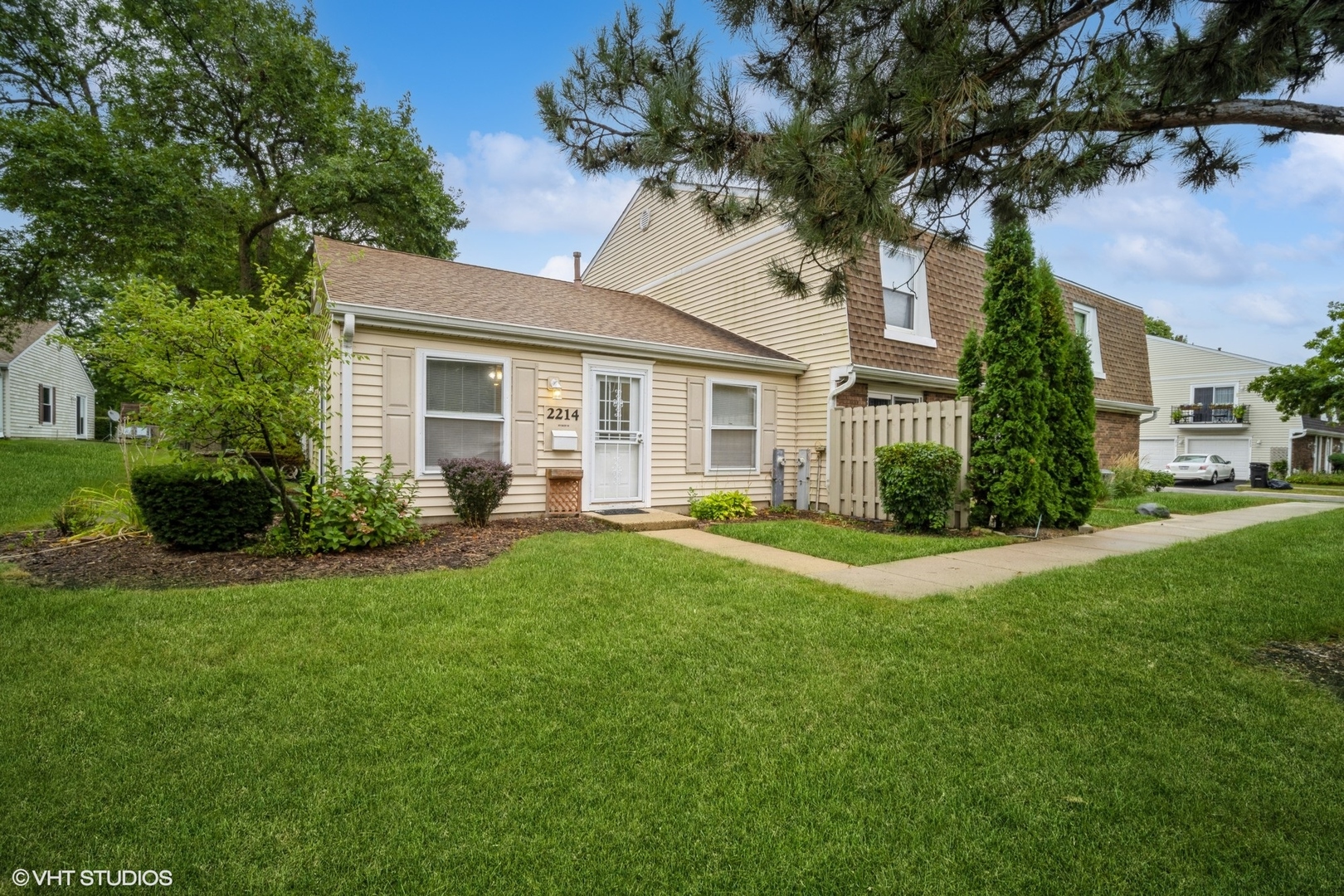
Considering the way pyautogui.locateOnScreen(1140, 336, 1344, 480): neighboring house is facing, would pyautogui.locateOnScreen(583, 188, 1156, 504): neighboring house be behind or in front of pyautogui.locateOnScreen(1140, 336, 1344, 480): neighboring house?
in front

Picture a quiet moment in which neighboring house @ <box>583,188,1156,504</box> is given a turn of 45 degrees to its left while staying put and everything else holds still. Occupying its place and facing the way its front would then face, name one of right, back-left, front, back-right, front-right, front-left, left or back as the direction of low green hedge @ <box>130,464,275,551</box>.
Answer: back-right

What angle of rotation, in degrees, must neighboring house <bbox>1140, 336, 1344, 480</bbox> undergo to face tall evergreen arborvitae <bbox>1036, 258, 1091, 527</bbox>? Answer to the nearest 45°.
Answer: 0° — it already faces it

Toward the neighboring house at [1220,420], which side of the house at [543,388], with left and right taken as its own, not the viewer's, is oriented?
left

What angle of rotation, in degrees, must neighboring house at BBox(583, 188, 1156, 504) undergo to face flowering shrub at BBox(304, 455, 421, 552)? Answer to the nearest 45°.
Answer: approximately 90° to its right

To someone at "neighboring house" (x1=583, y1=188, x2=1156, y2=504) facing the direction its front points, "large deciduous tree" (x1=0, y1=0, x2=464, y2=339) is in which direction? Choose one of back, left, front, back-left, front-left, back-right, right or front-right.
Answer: back-right

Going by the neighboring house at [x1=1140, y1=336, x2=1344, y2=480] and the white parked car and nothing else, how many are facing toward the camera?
1

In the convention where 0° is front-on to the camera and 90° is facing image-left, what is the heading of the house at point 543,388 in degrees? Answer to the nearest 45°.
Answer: approximately 315°

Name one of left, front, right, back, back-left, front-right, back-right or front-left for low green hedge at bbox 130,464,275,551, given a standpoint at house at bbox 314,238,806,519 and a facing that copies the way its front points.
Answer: right
